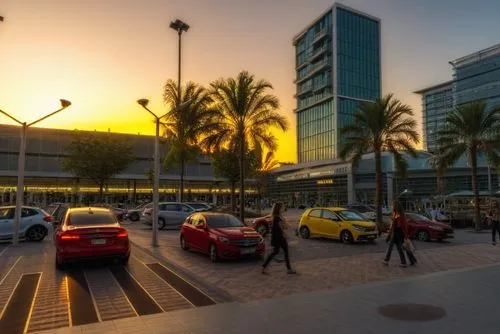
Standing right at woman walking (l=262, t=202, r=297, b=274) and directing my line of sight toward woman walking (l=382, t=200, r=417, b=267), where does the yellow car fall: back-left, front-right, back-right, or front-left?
front-left

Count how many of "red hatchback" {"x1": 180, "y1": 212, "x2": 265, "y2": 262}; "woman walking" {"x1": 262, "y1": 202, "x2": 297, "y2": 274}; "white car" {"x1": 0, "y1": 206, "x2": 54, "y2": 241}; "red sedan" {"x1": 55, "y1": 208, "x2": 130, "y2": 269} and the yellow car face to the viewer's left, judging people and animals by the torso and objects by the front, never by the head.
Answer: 1

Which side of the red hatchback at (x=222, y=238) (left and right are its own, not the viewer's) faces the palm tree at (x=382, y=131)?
left

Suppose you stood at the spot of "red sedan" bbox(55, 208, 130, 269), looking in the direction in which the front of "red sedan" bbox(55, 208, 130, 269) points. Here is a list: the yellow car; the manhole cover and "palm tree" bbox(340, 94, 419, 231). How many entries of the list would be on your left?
0

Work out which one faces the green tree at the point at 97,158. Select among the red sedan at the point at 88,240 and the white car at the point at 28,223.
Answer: the red sedan

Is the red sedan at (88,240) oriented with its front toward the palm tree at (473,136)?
no

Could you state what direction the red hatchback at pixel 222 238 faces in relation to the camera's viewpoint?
facing the viewer and to the right of the viewer

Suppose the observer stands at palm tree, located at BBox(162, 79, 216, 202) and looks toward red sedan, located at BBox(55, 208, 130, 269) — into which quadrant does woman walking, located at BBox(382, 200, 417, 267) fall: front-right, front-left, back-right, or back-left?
front-left

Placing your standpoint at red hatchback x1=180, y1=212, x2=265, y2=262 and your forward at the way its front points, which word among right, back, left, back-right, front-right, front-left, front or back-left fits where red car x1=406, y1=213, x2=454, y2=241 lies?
left

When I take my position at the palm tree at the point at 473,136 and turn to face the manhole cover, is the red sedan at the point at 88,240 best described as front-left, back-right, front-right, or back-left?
front-right

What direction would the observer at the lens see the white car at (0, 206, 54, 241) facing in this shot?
facing to the left of the viewer

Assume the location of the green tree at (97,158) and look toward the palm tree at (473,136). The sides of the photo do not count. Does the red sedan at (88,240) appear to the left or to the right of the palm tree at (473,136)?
right

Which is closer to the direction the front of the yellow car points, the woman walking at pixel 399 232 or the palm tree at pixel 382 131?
the woman walking

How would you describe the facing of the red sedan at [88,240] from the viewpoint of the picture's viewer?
facing away from the viewer

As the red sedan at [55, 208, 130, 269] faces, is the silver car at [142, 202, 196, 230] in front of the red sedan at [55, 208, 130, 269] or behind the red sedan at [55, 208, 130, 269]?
in front

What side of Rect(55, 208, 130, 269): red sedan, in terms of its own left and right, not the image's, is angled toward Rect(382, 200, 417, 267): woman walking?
right

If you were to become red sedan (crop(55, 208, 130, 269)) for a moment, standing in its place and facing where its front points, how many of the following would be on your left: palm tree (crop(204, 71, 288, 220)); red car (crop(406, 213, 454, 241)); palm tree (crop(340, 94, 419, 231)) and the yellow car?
0
